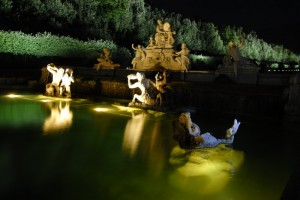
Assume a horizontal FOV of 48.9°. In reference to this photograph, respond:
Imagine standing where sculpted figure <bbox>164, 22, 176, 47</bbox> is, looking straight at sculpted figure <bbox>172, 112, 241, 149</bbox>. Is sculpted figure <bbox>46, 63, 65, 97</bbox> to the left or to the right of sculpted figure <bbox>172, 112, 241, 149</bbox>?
right

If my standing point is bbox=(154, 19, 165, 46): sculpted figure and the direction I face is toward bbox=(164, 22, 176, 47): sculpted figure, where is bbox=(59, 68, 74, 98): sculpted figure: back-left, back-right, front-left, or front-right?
back-right
